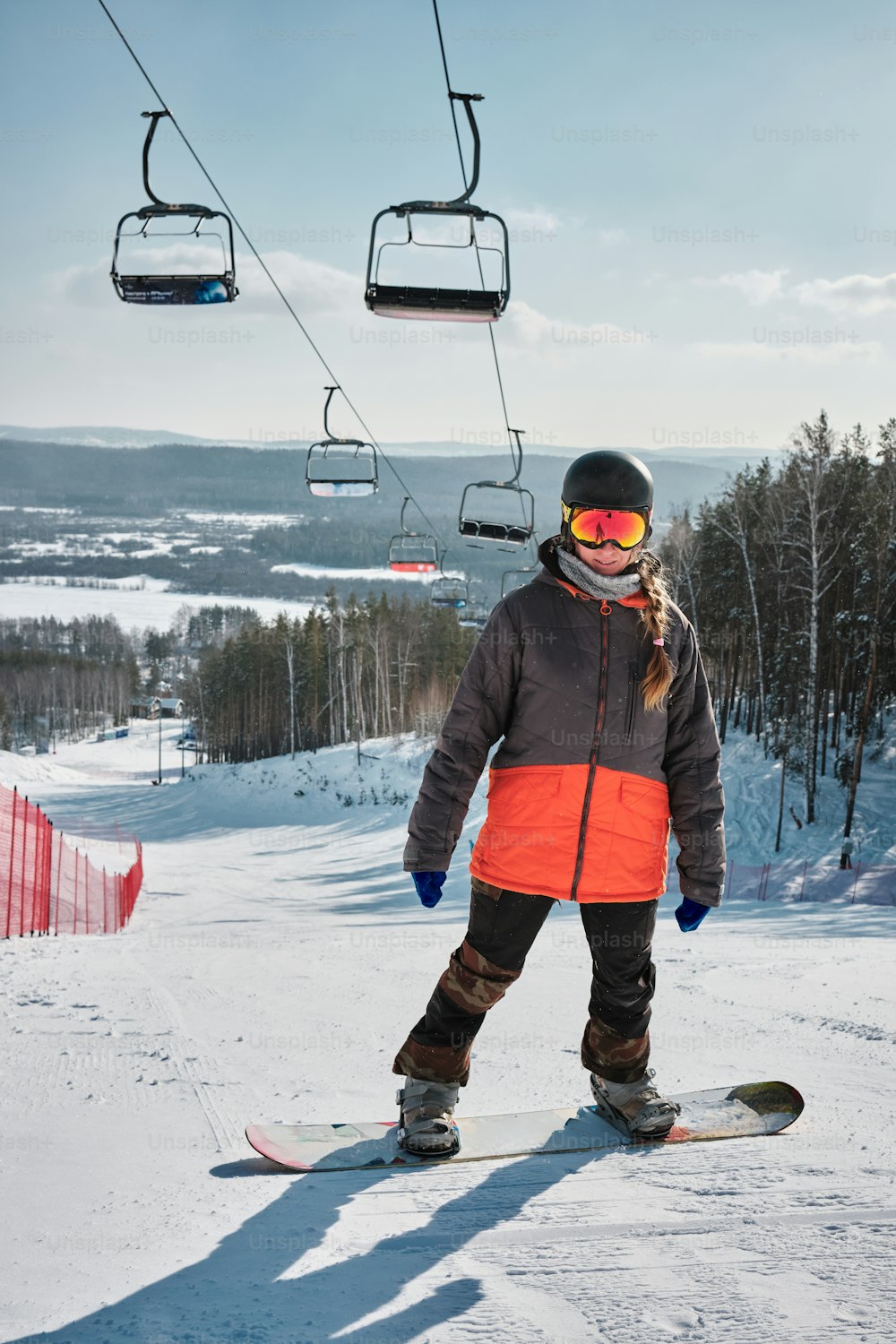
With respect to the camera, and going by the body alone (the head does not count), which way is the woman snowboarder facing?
toward the camera

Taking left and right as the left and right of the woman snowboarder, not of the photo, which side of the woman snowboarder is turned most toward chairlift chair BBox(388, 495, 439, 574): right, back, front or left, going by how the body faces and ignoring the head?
back

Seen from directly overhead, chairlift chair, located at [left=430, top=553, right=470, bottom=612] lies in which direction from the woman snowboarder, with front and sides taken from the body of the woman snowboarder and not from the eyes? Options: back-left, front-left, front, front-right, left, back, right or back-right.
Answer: back
